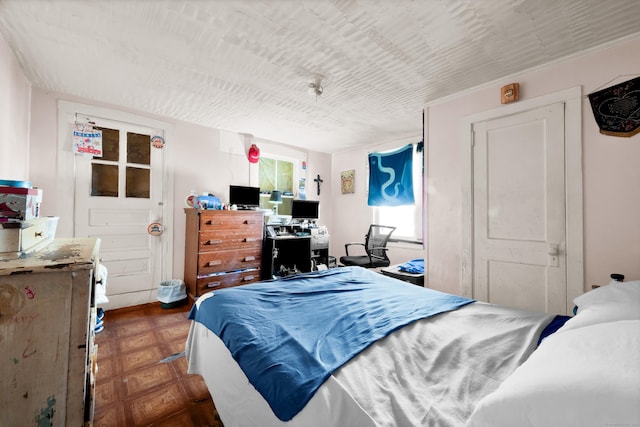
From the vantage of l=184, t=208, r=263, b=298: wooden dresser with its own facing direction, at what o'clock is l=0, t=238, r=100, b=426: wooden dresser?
l=0, t=238, r=100, b=426: wooden dresser is roughly at 2 o'clock from l=184, t=208, r=263, b=298: wooden dresser.

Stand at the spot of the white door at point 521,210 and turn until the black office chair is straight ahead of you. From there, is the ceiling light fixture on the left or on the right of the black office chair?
left

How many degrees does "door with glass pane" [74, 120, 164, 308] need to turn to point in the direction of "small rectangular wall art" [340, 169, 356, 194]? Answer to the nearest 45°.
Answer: approximately 45° to its left

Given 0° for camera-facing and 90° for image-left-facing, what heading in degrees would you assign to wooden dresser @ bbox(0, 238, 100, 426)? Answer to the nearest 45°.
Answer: approximately 270°

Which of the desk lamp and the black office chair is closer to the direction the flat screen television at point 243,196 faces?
the black office chair

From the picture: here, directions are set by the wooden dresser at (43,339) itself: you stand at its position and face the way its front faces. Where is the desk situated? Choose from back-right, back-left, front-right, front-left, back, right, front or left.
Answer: front-left

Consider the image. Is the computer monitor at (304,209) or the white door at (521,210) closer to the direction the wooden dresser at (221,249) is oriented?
the white door

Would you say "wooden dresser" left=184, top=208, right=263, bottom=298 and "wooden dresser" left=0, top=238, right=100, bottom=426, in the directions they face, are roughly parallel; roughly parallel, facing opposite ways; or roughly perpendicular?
roughly perpendicular

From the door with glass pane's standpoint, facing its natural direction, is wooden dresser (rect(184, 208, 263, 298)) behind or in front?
in front

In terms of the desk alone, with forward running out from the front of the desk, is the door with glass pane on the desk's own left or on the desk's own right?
on the desk's own right

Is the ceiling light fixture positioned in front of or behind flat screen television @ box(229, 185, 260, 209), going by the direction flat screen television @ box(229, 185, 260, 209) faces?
in front
